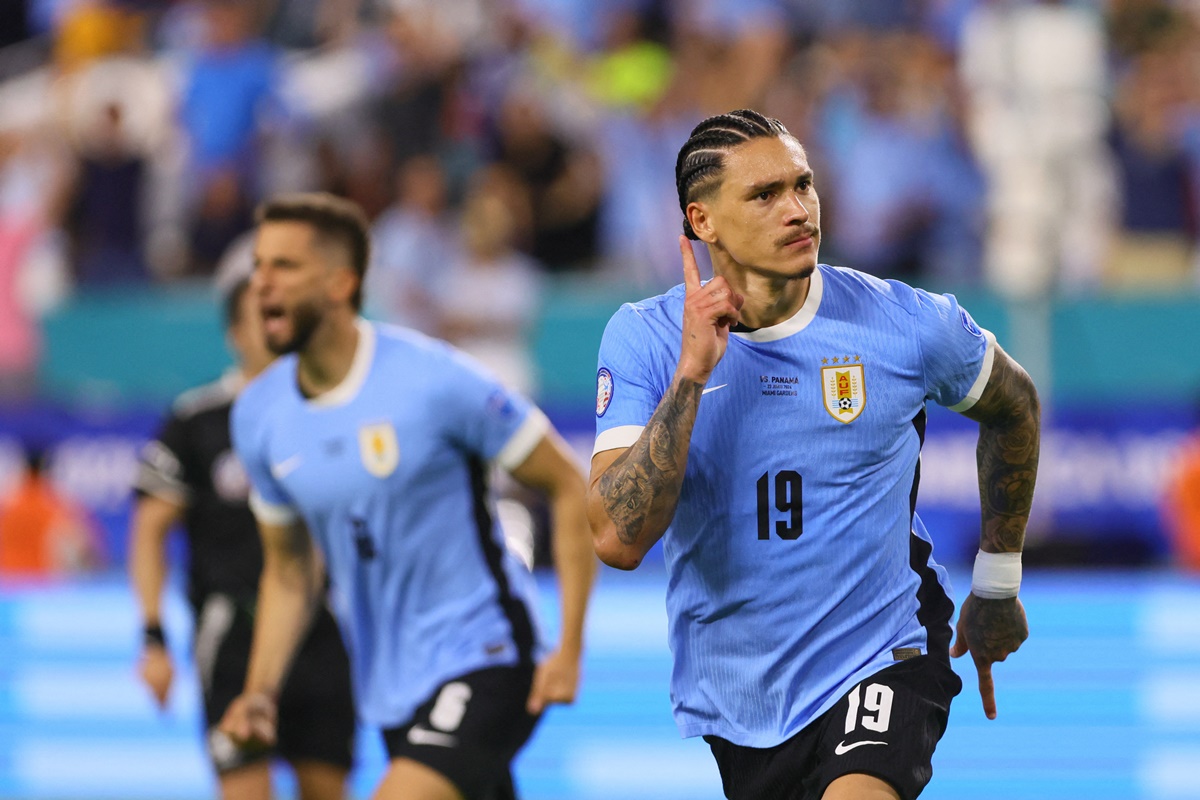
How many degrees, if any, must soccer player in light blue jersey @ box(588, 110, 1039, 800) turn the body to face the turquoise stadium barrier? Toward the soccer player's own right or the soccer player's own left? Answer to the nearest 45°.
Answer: approximately 180°

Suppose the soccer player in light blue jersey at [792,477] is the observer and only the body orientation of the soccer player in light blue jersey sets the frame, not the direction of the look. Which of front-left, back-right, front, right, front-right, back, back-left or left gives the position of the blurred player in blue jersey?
back-right

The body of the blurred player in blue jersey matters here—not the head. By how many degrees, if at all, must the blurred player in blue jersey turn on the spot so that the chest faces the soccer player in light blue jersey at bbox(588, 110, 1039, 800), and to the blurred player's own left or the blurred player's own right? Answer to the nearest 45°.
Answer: approximately 90° to the blurred player's own left

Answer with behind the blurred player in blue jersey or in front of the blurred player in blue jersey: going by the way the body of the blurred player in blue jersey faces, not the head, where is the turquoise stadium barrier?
behind

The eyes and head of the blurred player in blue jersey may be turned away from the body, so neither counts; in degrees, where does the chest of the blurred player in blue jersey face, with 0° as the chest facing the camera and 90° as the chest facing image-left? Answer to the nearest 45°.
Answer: approximately 45°

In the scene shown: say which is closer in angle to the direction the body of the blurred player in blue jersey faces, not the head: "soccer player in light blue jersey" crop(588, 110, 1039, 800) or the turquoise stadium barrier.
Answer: the soccer player in light blue jersey

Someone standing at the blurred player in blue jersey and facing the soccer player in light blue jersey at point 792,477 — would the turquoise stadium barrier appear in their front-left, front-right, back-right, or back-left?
back-left

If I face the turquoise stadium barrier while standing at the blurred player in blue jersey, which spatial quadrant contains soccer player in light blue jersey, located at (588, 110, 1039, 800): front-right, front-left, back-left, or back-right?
back-right

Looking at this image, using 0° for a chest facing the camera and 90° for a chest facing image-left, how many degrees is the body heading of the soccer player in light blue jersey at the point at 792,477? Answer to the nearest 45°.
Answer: approximately 0°
